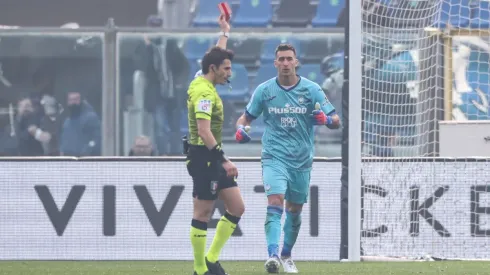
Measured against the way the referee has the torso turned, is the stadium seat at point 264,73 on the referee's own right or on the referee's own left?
on the referee's own left

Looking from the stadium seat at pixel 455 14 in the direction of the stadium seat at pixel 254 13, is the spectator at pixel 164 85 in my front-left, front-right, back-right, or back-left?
front-left

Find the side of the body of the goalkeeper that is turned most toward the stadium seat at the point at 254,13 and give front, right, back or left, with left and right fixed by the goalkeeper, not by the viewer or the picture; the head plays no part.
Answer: back

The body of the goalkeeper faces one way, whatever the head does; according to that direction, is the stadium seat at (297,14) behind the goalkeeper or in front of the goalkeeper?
behind

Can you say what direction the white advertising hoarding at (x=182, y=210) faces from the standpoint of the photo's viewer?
facing the viewer

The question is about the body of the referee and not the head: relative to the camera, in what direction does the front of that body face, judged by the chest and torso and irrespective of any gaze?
to the viewer's right

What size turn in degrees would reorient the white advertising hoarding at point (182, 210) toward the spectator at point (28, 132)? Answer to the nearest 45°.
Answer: approximately 135° to its right

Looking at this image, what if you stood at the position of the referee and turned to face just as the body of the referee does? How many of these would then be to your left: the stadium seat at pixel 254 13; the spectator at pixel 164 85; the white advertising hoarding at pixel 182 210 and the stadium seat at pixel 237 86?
4

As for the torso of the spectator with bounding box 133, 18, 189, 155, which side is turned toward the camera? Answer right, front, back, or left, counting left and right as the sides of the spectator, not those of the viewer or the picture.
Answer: front
